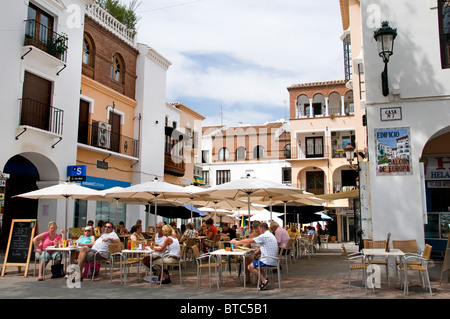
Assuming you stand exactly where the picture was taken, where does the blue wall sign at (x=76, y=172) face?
facing the viewer

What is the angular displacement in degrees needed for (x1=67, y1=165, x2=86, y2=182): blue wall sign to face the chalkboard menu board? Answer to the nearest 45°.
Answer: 0° — it already faces it

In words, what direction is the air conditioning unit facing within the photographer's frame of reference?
facing the viewer and to the right of the viewer

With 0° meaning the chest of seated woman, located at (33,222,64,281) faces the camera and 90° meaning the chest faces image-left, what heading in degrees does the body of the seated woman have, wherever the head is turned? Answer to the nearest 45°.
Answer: approximately 315°

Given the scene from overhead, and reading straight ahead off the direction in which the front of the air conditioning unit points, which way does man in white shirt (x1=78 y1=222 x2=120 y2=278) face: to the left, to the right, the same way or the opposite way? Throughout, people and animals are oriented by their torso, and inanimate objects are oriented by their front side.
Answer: to the right

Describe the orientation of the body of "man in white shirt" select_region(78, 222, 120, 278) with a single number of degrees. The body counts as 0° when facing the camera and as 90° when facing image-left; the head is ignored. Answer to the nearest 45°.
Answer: approximately 45°

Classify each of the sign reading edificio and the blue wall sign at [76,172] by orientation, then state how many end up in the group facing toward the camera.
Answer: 2

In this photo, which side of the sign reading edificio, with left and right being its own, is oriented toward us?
front

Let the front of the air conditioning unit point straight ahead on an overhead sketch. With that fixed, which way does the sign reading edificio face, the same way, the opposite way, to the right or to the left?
to the right

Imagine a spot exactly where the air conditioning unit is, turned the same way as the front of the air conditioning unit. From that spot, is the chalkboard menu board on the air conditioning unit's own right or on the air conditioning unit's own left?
on the air conditioning unit's own right

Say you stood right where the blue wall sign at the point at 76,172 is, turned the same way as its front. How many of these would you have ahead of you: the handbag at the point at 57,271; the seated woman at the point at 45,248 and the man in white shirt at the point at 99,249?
3

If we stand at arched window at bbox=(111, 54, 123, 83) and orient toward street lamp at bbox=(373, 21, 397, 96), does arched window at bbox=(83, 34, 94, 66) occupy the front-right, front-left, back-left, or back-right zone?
front-right
